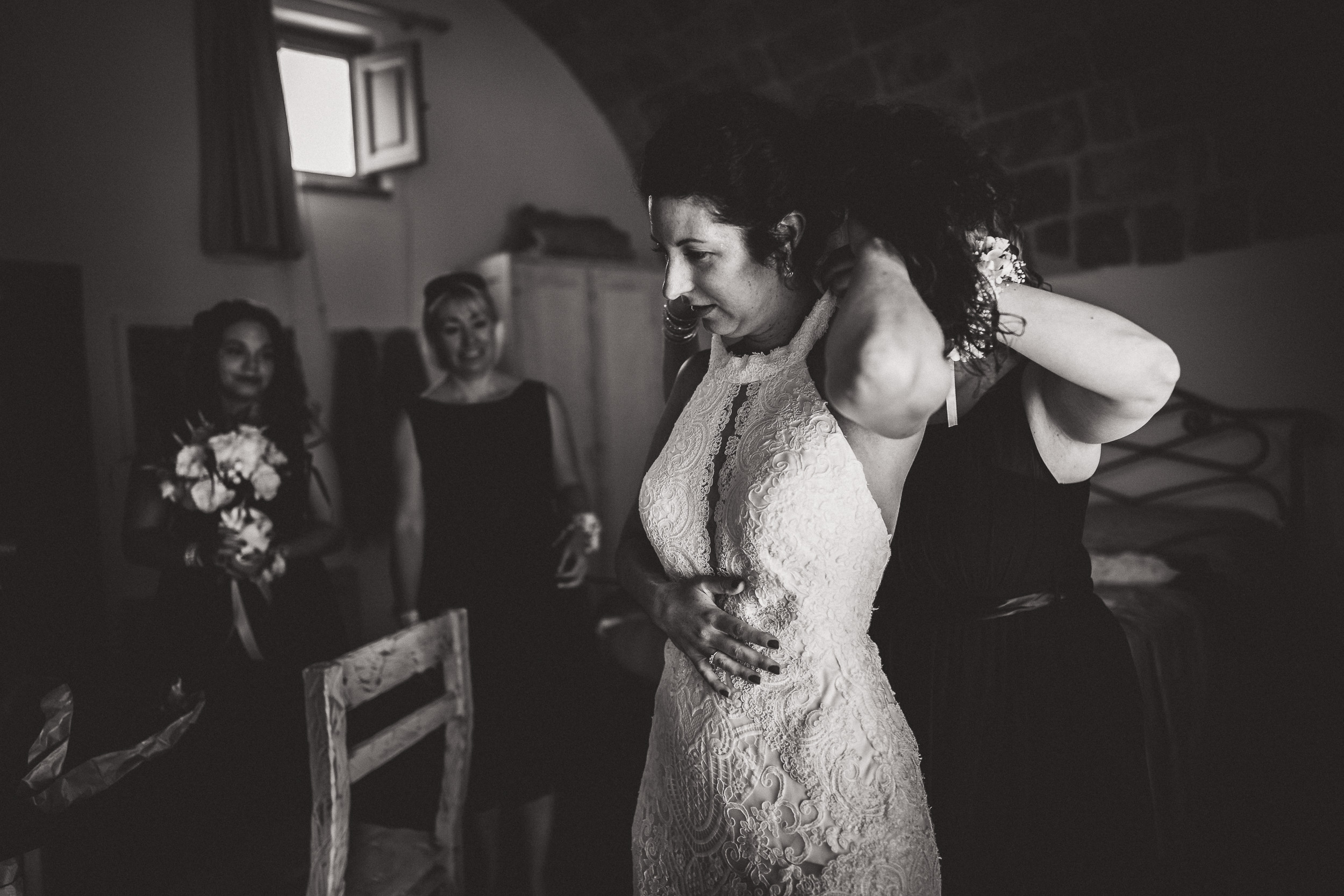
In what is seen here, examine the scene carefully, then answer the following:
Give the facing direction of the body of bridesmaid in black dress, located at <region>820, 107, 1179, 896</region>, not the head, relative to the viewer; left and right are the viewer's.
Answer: facing the viewer and to the left of the viewer

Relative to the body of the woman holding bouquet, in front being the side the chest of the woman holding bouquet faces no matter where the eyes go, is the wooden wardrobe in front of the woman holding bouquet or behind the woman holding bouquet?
behind

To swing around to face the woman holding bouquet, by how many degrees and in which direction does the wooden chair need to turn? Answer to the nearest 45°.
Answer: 0° — it already faces them

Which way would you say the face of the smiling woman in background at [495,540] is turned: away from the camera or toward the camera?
toward the camera

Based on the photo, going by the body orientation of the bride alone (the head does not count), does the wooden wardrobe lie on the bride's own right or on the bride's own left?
on the bride's own right

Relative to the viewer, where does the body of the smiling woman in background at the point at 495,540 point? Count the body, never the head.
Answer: toward the camera

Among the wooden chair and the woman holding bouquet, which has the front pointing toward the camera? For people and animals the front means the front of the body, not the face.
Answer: the woman holding bouquet

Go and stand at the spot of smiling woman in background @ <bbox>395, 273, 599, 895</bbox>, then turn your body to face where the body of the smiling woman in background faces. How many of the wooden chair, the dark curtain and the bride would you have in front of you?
2

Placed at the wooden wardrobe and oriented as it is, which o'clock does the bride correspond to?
The bride is roughly at 12 o'clock from the wooden wardrobe.

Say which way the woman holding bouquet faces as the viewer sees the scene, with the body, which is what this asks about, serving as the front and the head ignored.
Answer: toward the camera

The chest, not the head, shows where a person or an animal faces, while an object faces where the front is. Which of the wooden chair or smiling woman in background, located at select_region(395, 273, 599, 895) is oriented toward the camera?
the smiling woman in background

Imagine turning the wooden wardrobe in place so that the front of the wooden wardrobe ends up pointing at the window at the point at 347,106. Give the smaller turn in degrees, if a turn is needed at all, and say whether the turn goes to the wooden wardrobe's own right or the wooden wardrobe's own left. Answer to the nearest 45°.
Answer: approximately 90° to the wooden wardrobe's own right

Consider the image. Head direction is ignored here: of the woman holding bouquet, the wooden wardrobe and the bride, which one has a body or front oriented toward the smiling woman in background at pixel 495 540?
the wooden wardrobe

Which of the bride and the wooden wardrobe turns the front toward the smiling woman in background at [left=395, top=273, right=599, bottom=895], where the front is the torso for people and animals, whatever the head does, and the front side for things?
the wooden wardrobe
